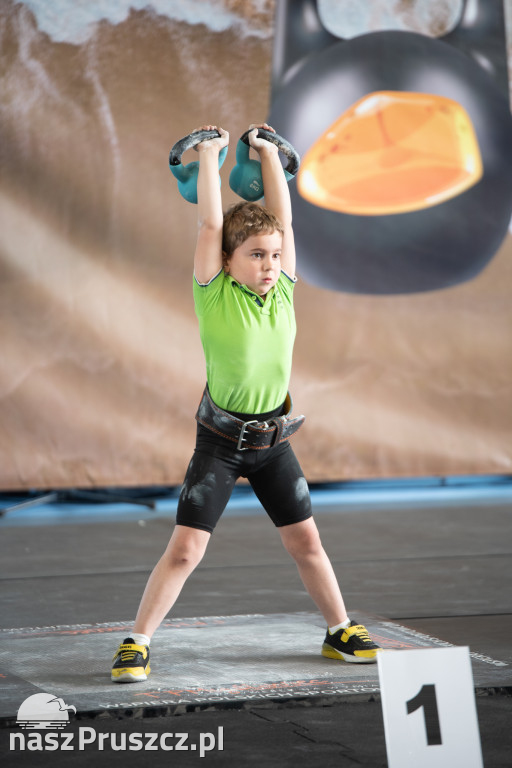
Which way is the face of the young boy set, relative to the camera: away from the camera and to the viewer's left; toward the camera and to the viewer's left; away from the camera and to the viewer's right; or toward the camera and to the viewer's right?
toward the camera and to the viewer's right

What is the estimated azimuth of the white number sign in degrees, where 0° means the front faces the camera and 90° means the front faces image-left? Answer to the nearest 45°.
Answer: approximately 0°
